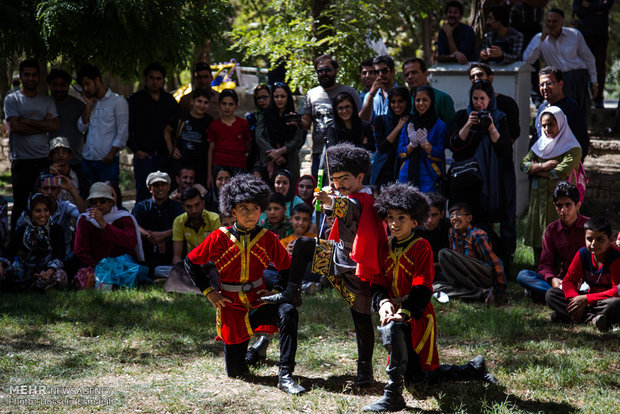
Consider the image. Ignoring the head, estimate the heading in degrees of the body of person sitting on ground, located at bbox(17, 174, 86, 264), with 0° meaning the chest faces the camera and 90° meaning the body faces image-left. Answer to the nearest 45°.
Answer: approximately 0°

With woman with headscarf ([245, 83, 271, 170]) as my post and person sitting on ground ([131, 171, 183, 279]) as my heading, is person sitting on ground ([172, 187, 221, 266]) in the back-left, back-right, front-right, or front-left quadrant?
front-left

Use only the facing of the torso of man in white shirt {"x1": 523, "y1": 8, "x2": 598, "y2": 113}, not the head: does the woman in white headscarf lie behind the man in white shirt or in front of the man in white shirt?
in front

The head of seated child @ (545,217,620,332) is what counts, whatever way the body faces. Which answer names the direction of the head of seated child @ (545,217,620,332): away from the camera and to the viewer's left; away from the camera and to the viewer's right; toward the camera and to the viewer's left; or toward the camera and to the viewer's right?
toward the camera and to the viewer's left

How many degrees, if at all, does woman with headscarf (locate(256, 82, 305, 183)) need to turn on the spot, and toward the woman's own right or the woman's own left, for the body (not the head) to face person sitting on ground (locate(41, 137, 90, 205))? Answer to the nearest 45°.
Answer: approximately 90° to the woman's own right

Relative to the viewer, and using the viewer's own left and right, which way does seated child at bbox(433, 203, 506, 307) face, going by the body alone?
facing the viewer and to the left of the viewer

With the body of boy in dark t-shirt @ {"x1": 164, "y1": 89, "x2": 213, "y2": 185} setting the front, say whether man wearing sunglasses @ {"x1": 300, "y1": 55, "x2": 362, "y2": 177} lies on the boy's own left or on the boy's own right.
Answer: on the boy's own left

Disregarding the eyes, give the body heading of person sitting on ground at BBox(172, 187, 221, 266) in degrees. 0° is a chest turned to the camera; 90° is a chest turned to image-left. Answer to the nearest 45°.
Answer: approximately 0°

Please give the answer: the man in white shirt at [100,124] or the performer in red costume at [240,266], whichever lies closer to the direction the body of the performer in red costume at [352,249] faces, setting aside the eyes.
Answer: the performer in red costume

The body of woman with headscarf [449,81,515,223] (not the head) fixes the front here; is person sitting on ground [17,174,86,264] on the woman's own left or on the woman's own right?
on the woman's own right

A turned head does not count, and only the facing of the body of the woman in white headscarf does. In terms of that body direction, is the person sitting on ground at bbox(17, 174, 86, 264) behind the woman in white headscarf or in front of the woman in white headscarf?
in front

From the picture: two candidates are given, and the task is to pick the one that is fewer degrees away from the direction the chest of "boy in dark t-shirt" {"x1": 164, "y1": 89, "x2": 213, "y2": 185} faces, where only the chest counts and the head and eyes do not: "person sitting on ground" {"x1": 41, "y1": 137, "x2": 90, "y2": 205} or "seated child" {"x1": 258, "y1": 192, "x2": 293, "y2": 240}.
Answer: the seated child

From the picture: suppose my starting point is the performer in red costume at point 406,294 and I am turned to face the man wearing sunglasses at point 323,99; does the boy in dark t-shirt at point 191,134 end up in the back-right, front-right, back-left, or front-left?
front-left

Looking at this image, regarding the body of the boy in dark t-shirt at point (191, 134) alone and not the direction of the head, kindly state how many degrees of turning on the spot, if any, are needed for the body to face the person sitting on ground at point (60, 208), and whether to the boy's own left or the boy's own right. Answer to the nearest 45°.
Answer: approximately 45° to the boy's own right

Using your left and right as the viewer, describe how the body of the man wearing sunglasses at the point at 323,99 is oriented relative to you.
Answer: facing the viewer

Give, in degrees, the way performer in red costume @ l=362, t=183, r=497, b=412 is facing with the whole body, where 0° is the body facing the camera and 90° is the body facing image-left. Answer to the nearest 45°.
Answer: approximately 45°
